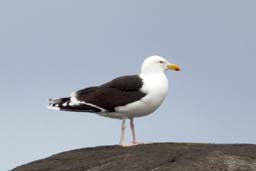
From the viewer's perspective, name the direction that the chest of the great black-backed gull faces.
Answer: to the viewer's right
